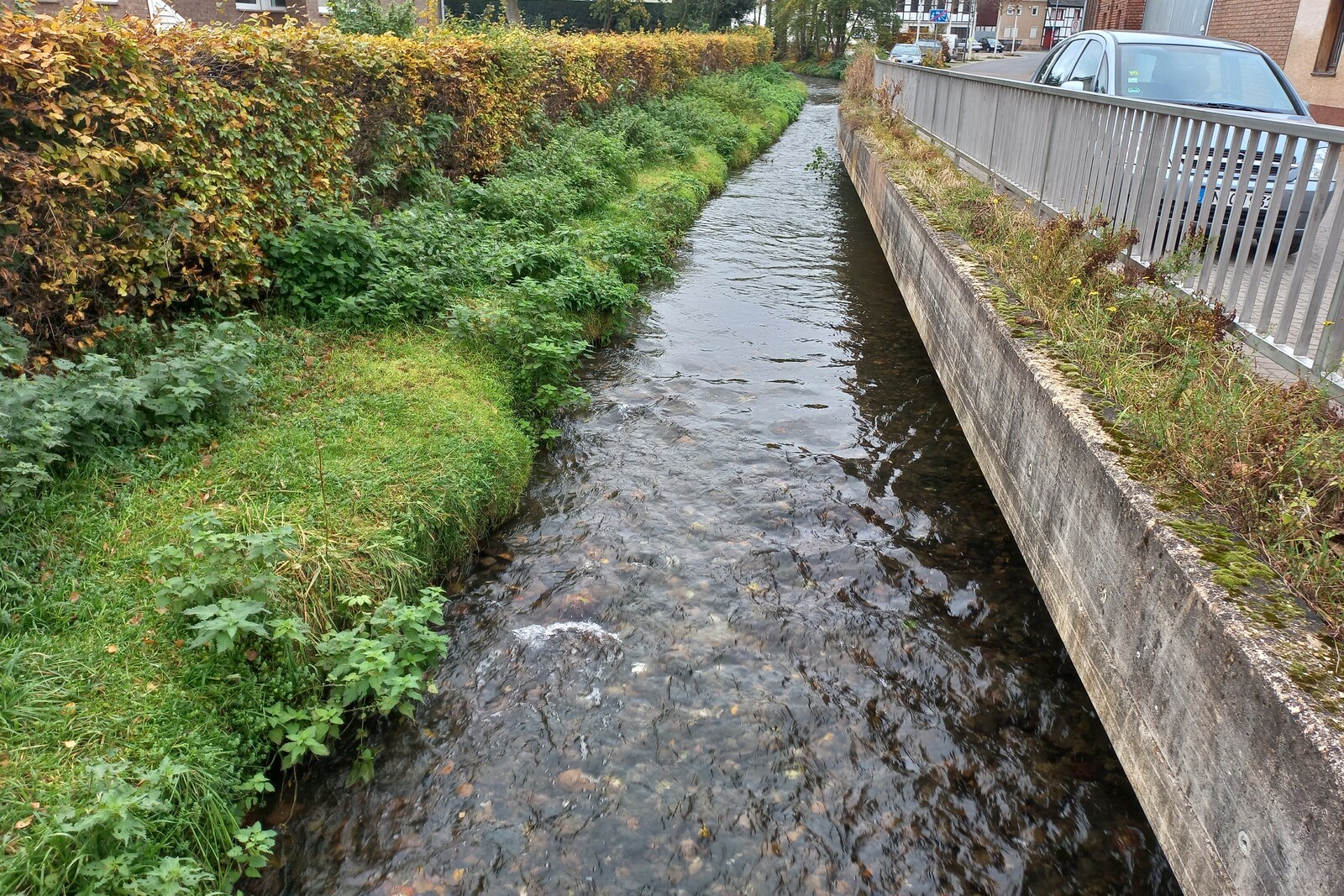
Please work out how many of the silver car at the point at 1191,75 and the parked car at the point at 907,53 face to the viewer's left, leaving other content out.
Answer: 0

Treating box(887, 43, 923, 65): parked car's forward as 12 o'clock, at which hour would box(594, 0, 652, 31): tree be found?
The tree is roughly at 2 o'clock from the parked car.

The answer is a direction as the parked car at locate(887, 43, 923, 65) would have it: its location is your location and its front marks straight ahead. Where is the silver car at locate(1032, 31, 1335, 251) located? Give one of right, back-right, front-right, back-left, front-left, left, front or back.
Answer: front

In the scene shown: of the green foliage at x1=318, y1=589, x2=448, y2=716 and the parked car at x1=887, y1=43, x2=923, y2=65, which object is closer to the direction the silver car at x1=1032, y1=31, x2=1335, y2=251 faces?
the green foliage

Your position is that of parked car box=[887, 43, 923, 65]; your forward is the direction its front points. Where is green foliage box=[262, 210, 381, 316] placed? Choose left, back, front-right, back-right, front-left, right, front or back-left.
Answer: front

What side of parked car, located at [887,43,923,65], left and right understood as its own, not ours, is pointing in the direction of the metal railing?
front

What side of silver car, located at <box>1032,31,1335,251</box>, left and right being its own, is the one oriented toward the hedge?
right

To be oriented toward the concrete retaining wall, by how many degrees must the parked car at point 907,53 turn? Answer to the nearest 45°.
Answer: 0° — it already faces it

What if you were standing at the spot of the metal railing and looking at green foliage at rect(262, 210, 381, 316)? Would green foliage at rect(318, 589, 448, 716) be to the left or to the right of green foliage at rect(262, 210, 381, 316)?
left

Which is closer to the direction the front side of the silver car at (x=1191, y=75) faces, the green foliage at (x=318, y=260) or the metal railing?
the metal railing

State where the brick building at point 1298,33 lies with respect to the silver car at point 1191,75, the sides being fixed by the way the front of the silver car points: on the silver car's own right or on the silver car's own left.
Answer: on the silver car's own left

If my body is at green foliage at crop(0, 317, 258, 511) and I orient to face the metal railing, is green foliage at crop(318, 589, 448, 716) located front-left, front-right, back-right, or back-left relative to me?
front-right

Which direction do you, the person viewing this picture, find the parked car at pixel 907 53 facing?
facing the viewer

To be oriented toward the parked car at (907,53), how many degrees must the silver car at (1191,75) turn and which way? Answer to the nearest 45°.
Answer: approximately 135° to its left

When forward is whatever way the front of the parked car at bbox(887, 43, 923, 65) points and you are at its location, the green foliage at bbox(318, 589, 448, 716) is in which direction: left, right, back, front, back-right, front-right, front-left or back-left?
front
